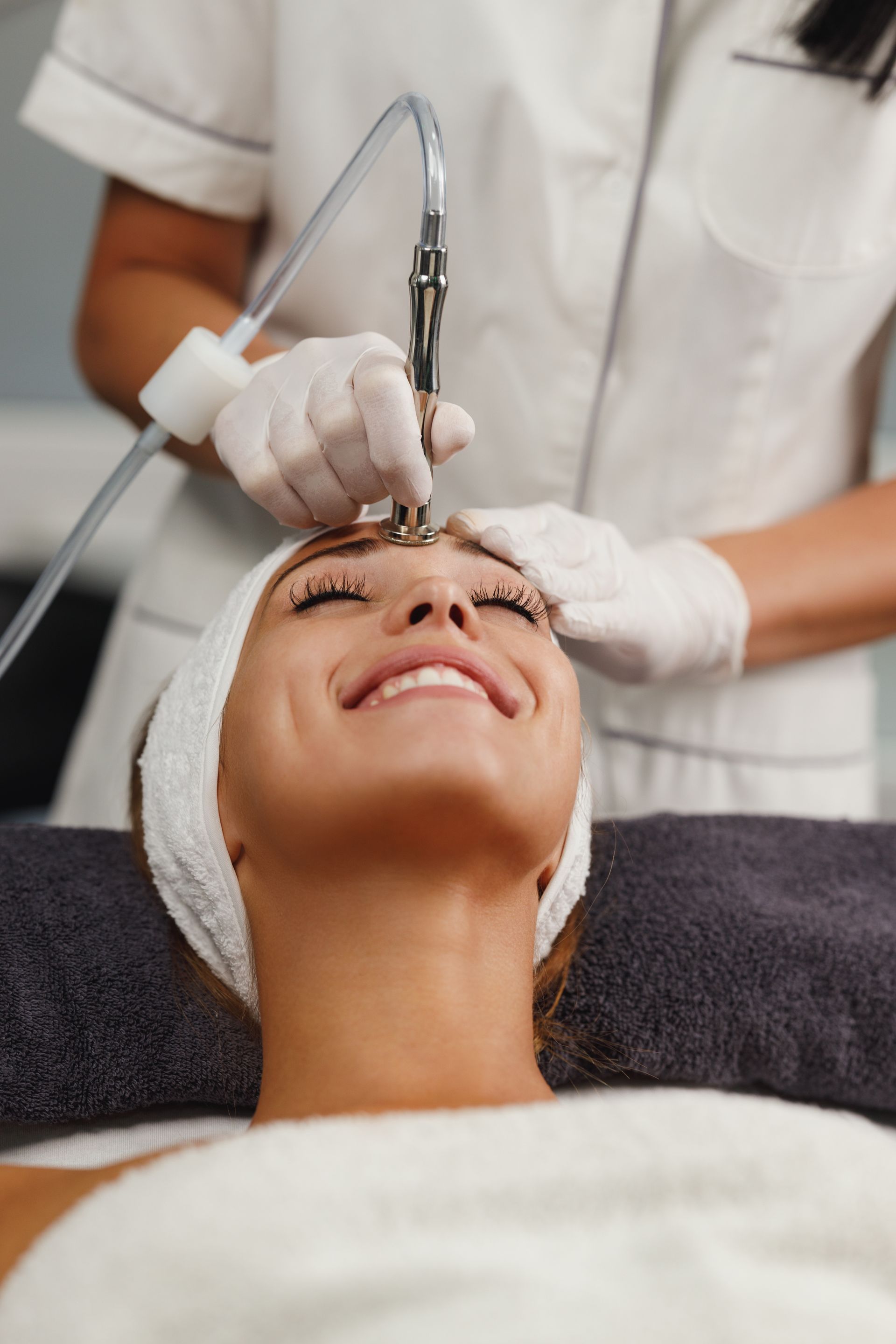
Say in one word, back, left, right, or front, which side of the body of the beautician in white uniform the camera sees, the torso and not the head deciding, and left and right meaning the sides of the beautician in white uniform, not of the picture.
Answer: front
